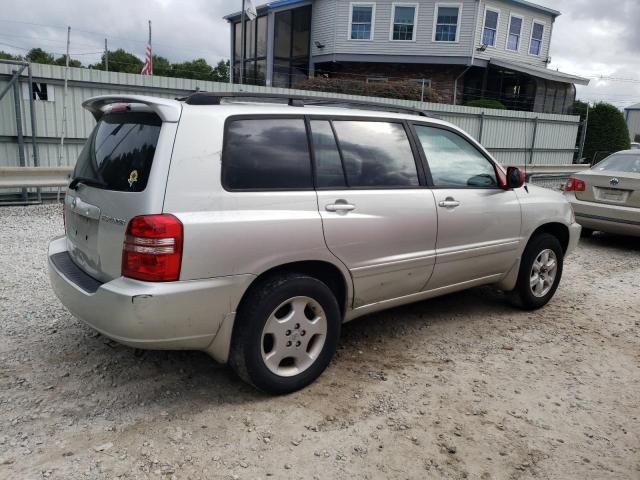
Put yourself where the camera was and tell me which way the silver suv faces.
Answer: facing away from the viewer and to the right of the viewer

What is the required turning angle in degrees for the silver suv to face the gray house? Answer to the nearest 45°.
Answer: approximately 45° to its left

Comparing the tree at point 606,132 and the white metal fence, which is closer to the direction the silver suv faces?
the tree

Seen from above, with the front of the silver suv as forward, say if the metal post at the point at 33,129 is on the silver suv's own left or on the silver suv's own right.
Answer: on the silver suv's own left

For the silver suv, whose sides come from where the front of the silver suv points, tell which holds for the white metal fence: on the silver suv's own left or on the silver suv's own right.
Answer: on the silver suv's own left

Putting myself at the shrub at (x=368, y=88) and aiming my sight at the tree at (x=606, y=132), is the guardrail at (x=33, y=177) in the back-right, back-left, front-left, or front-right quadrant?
back-right

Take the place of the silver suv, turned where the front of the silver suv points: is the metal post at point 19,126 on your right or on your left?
on your left
